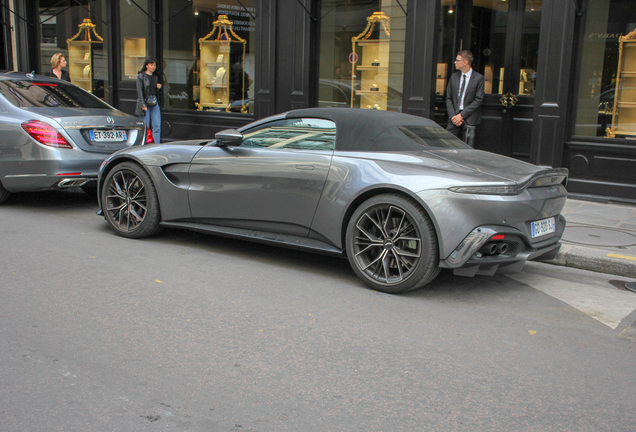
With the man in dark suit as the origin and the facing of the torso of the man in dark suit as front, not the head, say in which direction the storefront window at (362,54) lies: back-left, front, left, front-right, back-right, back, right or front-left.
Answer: right

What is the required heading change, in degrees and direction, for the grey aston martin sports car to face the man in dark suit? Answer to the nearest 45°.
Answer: approximately 45° to its right

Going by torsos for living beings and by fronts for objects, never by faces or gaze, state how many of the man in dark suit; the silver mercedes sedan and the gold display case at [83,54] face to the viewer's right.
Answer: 0

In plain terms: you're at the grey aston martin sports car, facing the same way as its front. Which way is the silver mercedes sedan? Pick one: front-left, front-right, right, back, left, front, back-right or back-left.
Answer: front

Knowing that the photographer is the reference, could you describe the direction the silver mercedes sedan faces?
facing away from the viewer and to the left of the viewer

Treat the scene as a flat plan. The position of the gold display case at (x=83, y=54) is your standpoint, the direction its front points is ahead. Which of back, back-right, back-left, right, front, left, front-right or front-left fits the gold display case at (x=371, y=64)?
left

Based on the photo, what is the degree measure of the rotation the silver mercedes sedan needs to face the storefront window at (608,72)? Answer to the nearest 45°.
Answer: approximately 135° to its right

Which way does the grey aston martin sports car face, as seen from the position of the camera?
facing away from the viewer and to the left of the viewer

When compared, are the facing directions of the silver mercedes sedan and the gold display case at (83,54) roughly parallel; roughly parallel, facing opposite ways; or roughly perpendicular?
roughly perpendicular

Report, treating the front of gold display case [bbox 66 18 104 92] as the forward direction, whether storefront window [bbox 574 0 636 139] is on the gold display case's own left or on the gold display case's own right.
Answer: on the gold display case's own left

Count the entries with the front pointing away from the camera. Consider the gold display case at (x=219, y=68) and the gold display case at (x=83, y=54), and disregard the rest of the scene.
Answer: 0

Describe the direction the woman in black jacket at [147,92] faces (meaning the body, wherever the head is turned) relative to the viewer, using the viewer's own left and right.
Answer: facing the viewer and to the right of the viewer

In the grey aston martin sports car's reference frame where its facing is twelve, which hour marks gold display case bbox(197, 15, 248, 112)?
The gold display case is roughly at 1 o'clock from the grey aston martin sports car.

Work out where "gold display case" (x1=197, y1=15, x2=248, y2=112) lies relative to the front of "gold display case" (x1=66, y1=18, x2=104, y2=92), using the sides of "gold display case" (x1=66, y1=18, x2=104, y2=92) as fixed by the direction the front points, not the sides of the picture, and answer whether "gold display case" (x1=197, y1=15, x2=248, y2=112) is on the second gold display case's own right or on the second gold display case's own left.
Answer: on the second gold display case's own left

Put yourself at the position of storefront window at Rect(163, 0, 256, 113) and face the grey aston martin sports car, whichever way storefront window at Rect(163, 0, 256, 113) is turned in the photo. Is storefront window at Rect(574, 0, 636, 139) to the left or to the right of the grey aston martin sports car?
left
